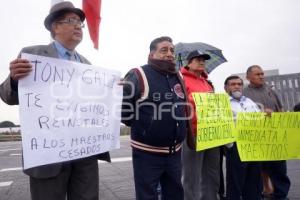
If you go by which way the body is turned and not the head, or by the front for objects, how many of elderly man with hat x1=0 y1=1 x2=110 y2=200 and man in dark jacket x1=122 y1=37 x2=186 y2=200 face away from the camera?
0

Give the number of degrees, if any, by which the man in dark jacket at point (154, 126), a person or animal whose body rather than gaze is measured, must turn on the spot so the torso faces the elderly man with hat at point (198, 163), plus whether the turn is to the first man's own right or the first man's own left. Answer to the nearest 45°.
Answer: approximately 90° to the first man's own left

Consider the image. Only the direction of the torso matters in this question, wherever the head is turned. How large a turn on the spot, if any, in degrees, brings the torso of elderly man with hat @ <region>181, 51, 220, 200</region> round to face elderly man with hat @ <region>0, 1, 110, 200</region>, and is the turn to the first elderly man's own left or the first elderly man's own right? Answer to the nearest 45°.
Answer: approximately 90° to the first elderly man's own right

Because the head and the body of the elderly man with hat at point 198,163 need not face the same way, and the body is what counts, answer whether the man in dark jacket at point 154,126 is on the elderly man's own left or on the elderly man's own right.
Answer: on the elderly man's own right

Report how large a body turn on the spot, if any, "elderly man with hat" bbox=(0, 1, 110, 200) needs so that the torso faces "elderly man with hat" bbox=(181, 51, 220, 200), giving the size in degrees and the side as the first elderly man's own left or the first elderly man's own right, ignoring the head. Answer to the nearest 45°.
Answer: approximately 90° to the first elderly man's own left

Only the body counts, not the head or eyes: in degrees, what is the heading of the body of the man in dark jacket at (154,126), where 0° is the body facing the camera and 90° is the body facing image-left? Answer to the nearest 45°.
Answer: approximately 315°

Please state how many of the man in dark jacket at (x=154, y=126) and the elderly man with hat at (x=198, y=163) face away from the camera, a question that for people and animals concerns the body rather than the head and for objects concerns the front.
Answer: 0

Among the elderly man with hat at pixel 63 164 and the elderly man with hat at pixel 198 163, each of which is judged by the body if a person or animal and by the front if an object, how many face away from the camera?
0

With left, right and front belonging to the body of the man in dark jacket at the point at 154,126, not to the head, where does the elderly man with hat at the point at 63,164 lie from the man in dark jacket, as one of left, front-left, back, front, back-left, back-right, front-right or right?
right

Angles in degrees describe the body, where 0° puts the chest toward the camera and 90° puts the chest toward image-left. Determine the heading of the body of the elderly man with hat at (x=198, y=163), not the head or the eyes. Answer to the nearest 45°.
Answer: approximately 315°

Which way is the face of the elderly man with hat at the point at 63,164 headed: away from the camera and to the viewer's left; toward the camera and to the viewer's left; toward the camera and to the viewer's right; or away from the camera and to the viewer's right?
toward the camera and to the viewer's right
